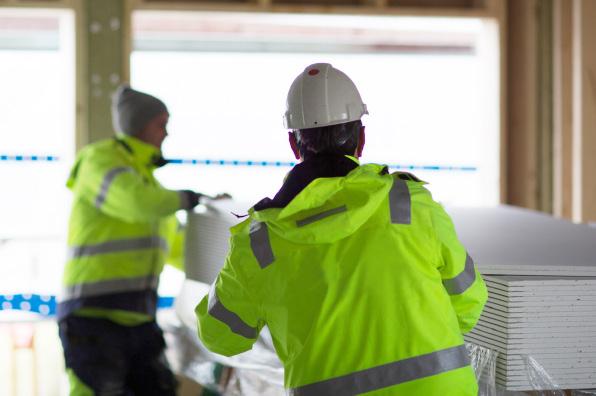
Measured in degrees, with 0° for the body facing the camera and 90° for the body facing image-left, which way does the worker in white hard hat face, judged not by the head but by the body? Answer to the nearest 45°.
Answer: approximately 180°

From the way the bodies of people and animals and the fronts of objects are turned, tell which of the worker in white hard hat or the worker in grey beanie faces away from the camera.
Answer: the worker in white hard hat

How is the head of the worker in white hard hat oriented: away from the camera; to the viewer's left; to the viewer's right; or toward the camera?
away from the camera

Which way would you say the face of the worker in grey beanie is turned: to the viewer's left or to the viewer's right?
to the viewer's right

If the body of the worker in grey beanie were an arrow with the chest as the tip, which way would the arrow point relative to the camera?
to the viewer's right

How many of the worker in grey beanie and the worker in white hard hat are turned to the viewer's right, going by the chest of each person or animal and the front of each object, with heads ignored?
1

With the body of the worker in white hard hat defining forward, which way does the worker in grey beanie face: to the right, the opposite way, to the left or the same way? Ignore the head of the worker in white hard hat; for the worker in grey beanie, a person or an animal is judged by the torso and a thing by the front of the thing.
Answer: to the right
